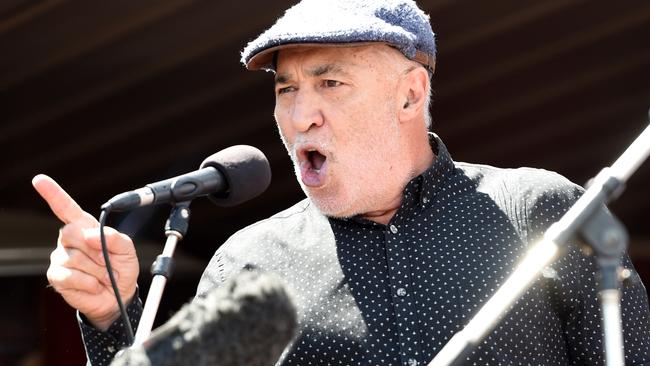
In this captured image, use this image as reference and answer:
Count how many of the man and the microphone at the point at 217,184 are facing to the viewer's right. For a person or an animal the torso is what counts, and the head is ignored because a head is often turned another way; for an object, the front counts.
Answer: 1

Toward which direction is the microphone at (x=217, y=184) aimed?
to the viewer's right

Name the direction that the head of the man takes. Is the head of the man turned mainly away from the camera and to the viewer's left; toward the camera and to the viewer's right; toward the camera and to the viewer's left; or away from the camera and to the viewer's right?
toward the camera and to the viewer's left

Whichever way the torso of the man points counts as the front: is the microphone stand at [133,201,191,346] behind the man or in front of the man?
in front

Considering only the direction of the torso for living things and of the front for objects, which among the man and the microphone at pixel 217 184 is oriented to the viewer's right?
the microphone

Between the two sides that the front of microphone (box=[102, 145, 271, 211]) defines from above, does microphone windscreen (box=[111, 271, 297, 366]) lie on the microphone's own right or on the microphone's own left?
on the microphone's own right

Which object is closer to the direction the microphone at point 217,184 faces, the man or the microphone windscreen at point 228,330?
the man
